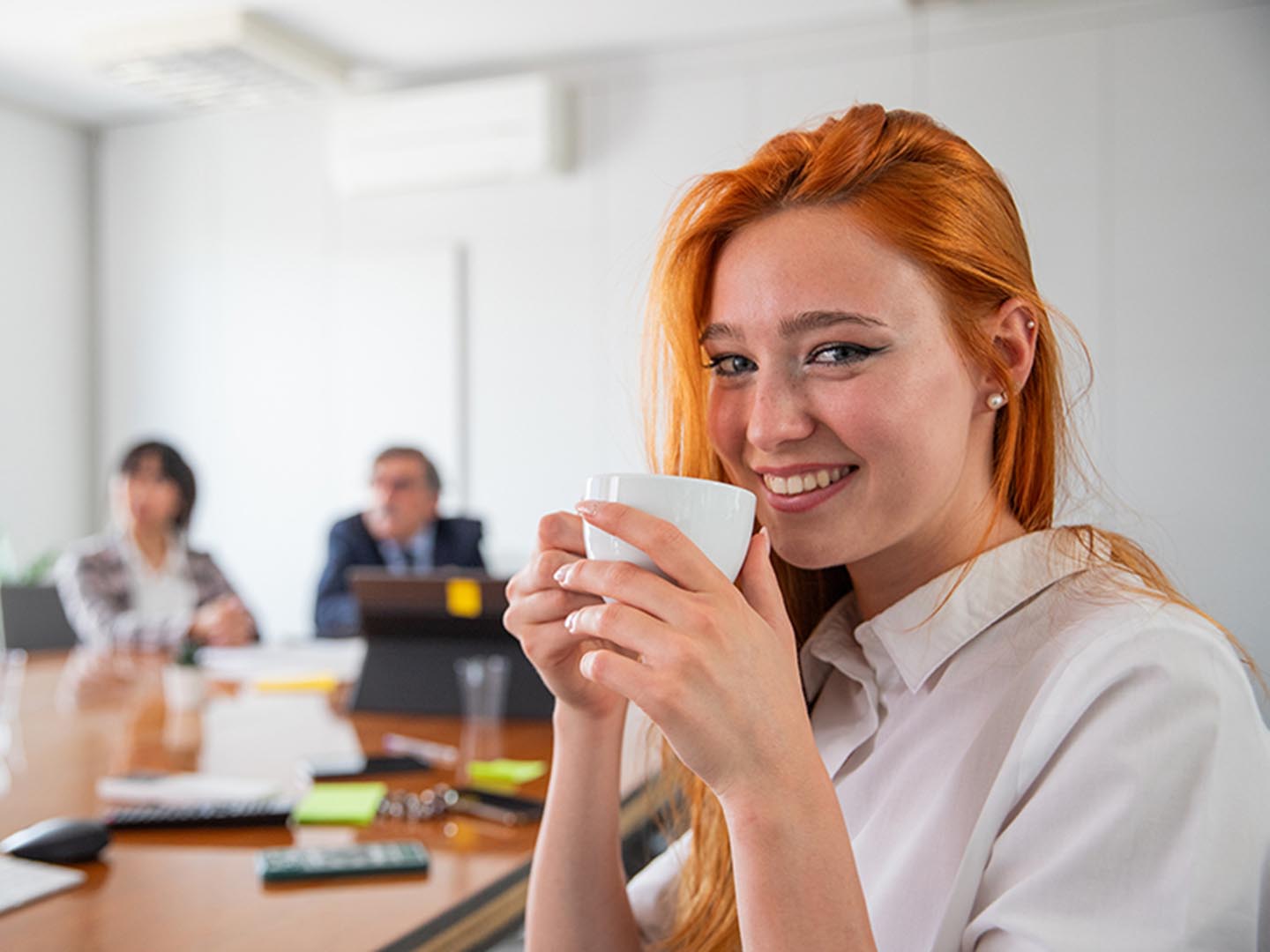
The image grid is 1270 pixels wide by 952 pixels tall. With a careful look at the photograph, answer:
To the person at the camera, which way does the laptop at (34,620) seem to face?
facing away from the viewer

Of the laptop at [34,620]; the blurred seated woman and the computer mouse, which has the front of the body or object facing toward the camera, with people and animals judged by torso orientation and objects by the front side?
the blurred seated woman

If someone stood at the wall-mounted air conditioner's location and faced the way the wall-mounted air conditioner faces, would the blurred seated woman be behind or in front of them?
in front

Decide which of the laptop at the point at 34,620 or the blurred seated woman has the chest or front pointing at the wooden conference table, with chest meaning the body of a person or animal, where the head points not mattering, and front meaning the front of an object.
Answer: the blurred seated woman

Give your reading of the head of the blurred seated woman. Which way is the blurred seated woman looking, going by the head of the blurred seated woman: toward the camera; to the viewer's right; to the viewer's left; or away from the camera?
toward the camera

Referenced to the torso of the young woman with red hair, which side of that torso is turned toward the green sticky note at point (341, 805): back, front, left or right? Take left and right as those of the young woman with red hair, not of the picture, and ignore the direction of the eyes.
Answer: right

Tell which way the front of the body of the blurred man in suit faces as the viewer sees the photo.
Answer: toward the camera

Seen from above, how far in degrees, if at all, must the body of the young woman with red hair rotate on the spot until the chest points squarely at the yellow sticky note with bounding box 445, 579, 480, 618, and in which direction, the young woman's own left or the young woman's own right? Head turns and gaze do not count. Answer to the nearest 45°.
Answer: approximately 90° to the young woman's own right
